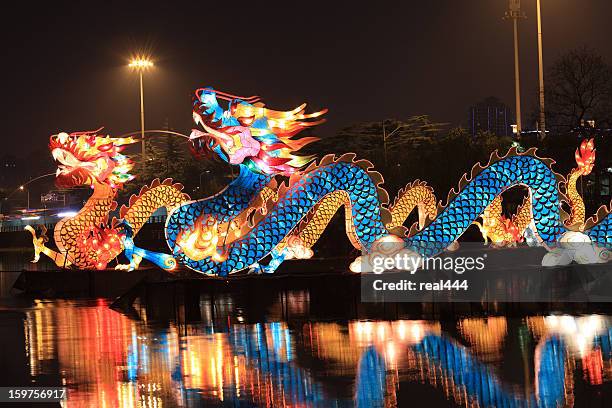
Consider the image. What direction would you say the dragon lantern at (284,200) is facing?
to the viewer's left

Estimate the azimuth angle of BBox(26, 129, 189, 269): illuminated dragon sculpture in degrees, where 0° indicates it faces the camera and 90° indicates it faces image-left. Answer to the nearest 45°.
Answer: approximately 90°
